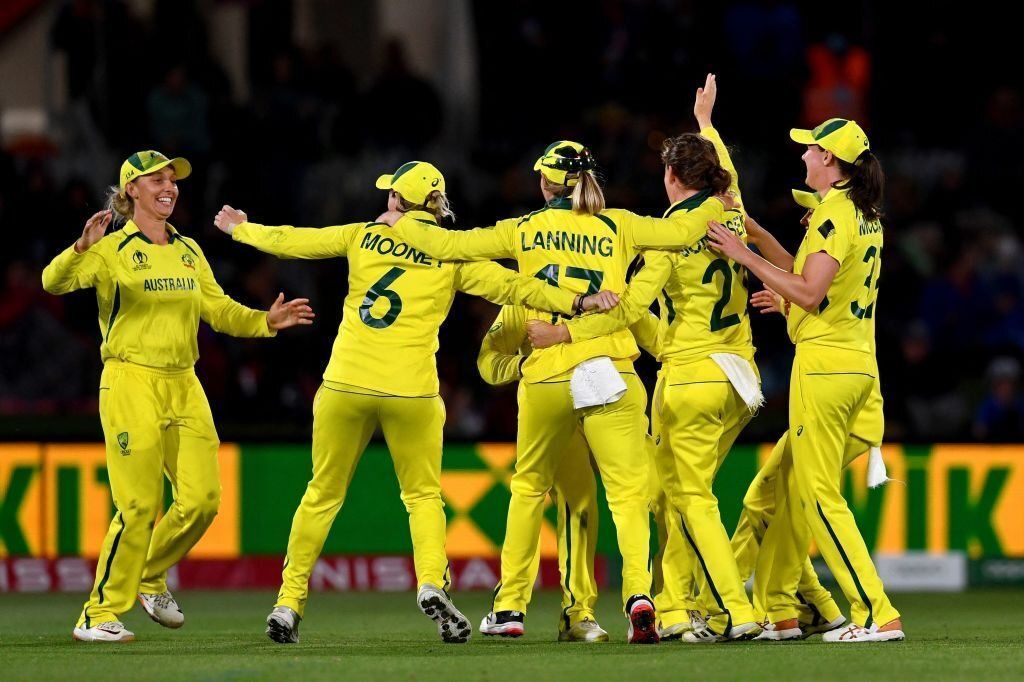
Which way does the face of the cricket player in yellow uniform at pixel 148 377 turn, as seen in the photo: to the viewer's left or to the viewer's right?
to the viewer's right

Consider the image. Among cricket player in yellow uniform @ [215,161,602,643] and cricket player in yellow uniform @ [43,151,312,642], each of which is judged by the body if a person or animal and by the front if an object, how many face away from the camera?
1

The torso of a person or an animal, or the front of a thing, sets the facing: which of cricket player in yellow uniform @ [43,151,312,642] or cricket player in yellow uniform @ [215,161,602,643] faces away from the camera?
cricket player in yellow uniform @ [215,161,602,643]

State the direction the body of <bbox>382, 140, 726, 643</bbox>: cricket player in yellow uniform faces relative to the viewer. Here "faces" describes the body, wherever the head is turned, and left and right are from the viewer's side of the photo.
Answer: facing away from the viewer

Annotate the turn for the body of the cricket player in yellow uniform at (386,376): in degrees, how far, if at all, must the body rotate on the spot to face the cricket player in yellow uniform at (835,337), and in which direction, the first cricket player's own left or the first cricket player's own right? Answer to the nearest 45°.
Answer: approximately 90° to the first cricket player's own right

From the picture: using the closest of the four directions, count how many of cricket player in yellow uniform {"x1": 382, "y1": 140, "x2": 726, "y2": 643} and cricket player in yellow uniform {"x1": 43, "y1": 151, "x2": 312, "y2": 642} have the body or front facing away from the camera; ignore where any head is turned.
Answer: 1

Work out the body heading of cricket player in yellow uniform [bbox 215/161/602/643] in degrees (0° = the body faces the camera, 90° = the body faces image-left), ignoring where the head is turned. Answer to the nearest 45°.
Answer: approximately 180°

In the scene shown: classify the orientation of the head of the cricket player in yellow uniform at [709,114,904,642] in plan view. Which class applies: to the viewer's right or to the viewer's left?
to the viewer's left

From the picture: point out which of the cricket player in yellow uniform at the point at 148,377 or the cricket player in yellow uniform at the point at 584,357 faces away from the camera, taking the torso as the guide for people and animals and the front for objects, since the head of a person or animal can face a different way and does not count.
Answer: the cricket player in yellow uniform at the point at 584,357

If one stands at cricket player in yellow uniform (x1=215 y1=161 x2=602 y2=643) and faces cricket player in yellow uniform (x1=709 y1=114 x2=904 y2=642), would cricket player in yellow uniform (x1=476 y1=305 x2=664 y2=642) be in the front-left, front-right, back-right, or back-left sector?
front-left

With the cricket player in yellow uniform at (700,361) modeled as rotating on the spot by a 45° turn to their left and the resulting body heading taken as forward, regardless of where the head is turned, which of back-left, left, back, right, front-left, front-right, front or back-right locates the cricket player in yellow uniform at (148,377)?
front

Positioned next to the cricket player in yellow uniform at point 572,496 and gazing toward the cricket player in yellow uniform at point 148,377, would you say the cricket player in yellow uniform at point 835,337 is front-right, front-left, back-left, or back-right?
back-left

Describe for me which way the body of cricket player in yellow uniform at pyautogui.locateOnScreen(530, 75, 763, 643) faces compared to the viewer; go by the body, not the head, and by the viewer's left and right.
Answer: facing away from the viewer and to the left of the viewer

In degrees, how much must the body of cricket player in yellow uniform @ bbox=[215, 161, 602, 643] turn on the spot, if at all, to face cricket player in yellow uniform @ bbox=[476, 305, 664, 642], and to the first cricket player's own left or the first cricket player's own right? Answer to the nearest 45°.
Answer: approximately 90° to the first cricket player's own right

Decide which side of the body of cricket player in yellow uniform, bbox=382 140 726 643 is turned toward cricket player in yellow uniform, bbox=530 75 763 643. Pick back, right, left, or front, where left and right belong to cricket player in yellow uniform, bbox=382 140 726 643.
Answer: right

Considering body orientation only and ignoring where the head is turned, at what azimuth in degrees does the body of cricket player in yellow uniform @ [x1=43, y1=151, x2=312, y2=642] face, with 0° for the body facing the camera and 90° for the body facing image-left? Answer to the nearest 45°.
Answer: approximately 315°

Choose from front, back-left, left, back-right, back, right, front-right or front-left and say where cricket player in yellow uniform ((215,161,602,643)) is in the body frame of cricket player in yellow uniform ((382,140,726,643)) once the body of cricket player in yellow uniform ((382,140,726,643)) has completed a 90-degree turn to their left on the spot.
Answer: front
